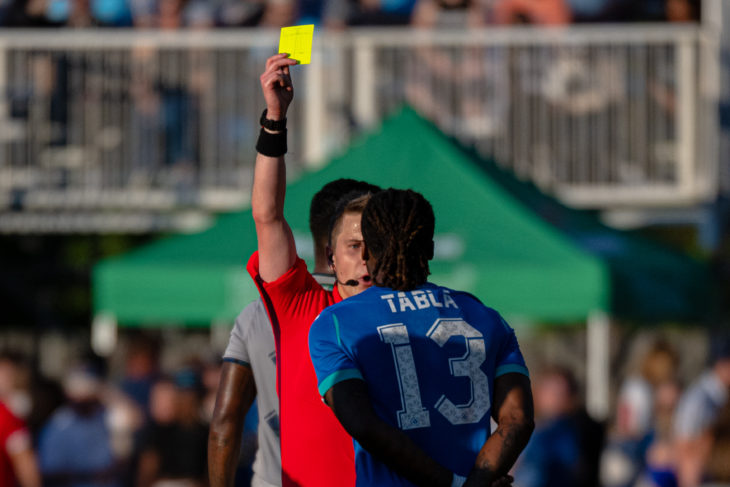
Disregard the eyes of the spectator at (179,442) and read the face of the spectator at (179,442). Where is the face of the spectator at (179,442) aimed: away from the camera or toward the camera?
toward the camera

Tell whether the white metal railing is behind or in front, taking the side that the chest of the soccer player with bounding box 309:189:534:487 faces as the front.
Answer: in front

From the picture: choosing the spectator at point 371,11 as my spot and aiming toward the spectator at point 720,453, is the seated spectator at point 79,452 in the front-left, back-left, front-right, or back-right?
front-right

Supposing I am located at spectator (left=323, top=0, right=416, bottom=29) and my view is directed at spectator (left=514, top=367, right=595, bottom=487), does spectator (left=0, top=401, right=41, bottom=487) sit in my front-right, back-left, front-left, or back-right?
front-right

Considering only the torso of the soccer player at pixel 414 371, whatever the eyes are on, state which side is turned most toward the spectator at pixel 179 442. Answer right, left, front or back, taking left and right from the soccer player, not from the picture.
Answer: front

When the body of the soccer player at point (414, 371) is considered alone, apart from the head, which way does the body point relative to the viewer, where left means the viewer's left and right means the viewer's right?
facing away from the viewer

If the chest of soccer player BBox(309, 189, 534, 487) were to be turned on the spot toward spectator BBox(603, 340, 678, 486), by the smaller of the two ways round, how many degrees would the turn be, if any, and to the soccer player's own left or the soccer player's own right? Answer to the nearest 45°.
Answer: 0° — they already face them

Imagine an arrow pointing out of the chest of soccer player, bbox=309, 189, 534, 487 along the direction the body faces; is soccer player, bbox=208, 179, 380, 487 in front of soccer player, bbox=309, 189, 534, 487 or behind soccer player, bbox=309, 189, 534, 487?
in front

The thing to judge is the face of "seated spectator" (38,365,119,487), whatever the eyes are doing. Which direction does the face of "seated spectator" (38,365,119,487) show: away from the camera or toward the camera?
toward the camera

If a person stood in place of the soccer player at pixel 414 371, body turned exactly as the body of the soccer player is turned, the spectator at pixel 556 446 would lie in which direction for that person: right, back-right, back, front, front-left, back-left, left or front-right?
front

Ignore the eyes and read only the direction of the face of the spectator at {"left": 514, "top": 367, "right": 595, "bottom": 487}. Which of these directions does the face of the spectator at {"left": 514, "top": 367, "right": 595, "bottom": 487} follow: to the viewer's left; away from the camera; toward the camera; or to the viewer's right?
toward the camera

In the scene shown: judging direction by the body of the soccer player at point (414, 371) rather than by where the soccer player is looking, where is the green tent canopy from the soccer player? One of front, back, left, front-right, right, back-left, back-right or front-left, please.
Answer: front
